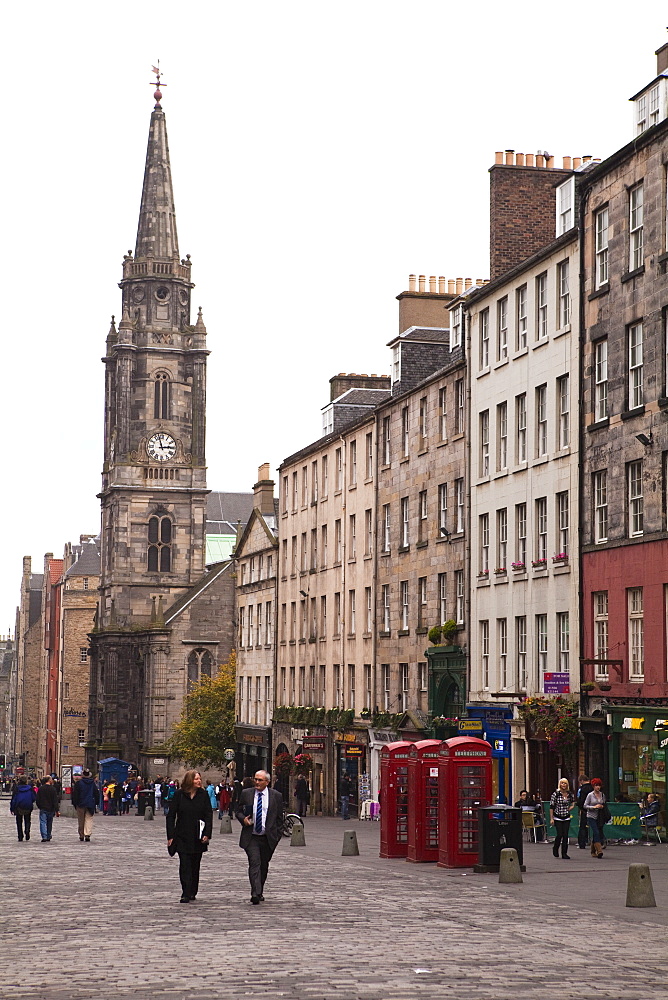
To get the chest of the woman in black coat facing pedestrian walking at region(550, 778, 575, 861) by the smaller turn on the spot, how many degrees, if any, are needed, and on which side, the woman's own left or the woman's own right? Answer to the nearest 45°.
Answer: approximately 135° to the woman's own left

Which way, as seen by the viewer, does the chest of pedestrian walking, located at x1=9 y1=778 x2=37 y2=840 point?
away from the camera

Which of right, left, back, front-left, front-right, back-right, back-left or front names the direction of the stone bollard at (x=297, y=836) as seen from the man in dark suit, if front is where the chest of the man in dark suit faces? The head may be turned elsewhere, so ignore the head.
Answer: back

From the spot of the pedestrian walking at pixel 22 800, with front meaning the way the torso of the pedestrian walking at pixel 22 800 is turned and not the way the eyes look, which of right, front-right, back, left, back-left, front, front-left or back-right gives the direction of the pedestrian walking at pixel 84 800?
right

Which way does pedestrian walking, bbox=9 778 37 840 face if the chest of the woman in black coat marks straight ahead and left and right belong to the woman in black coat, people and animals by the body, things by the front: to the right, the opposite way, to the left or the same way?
the opposite way

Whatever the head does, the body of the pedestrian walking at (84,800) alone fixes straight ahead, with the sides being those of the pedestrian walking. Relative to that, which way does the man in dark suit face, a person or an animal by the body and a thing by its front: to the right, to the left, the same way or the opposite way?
the opposite way

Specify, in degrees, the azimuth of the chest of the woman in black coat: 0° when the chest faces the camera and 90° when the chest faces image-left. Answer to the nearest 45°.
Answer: approximately 0°

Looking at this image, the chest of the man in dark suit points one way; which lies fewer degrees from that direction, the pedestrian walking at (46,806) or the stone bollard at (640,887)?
the stone bollard

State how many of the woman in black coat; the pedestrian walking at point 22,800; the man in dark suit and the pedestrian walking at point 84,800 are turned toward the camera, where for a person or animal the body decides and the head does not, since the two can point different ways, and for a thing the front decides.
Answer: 2

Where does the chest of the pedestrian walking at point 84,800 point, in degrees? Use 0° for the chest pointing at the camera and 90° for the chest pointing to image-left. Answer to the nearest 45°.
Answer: approximately 180°
